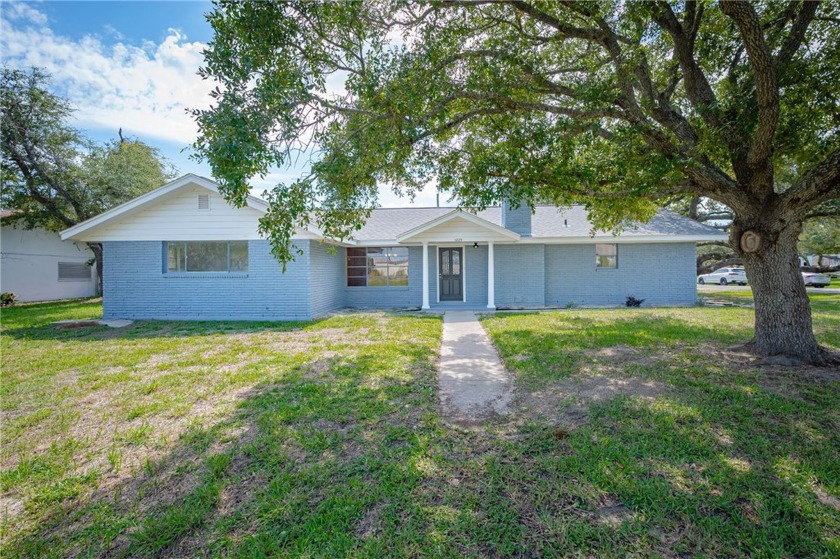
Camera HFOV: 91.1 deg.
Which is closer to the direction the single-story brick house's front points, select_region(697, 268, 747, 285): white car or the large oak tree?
the large oak tree

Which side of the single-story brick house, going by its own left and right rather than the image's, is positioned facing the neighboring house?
right

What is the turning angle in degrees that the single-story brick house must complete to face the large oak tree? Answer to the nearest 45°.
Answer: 0° — it already faces it

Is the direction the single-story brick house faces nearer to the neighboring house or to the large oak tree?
the large oak tree

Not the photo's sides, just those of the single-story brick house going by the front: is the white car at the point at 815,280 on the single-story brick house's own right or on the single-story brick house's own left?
on the single-story brick house's own left

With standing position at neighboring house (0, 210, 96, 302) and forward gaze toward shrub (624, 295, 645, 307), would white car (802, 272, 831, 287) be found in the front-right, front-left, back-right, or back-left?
front-left

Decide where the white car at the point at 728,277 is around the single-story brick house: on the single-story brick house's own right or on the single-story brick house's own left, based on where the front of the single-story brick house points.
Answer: on the single-story brick house's own left

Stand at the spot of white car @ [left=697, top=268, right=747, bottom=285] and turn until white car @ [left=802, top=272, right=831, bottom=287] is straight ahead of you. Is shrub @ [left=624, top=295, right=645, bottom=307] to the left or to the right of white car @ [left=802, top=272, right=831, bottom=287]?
right

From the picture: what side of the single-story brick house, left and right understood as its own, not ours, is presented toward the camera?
front
